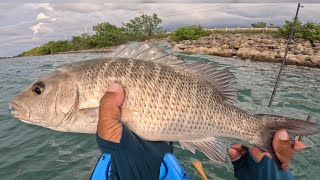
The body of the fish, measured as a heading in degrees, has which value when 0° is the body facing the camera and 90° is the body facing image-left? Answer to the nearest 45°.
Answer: approximately 90°
